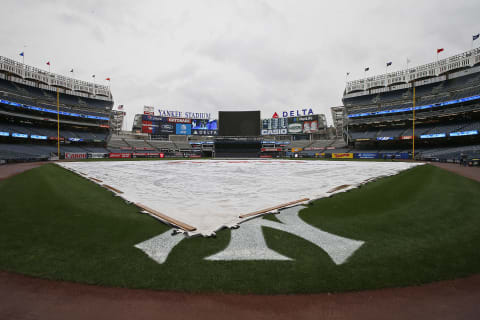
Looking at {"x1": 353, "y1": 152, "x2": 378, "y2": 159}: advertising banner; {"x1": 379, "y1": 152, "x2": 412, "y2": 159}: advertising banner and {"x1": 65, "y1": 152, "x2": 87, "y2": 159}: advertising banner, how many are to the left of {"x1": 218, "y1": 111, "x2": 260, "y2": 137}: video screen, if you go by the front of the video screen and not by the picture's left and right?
2

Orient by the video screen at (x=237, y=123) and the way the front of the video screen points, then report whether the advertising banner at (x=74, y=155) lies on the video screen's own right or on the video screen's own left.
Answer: on the video screen's own right

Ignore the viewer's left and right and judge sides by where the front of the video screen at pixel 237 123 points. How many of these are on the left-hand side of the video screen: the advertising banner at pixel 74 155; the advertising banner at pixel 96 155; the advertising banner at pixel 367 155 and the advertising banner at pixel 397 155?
2

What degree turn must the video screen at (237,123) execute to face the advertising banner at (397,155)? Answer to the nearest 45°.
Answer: approximately 90° to its left

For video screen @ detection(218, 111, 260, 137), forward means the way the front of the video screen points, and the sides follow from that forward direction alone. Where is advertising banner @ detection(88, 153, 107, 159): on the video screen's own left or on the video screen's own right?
on the video screen's own right

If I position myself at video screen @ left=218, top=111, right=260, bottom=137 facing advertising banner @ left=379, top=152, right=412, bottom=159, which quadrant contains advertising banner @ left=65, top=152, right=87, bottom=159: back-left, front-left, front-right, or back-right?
back-right

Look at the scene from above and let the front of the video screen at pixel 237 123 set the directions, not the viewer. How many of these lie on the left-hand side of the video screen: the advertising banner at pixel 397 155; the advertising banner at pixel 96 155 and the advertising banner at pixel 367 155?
2

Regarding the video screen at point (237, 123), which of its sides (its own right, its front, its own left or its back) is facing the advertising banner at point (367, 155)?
left

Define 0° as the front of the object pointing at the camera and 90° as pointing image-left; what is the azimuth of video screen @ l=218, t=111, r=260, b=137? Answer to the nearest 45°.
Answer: approximately 0°
